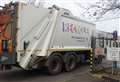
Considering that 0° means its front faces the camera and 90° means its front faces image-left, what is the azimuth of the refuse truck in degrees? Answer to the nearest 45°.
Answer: approximately 225°

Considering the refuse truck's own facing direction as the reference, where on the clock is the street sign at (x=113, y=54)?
The street sign is roughly at 2 o'clock from the refuse truck.
